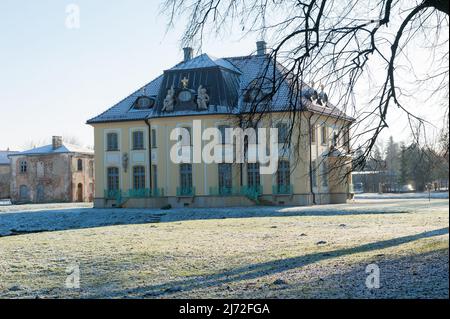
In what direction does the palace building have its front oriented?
toward the camera
